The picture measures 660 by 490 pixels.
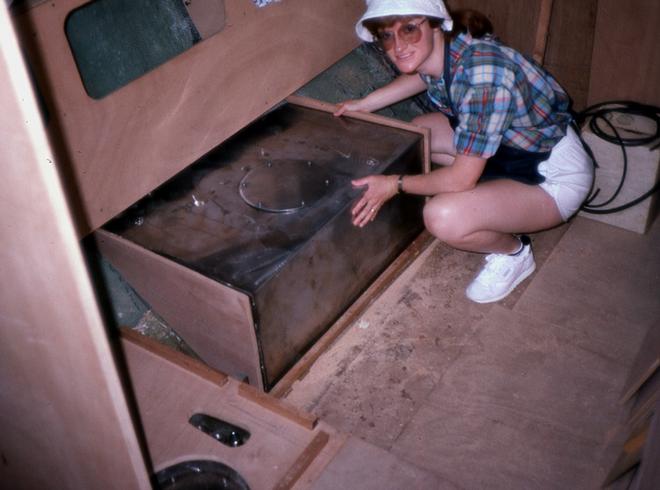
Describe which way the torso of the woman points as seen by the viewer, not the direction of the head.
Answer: to the viewer's left

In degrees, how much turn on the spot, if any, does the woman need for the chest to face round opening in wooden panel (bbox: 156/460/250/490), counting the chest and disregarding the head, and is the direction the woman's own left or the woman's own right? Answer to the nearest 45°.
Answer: approximately 45° to the woman's own left
